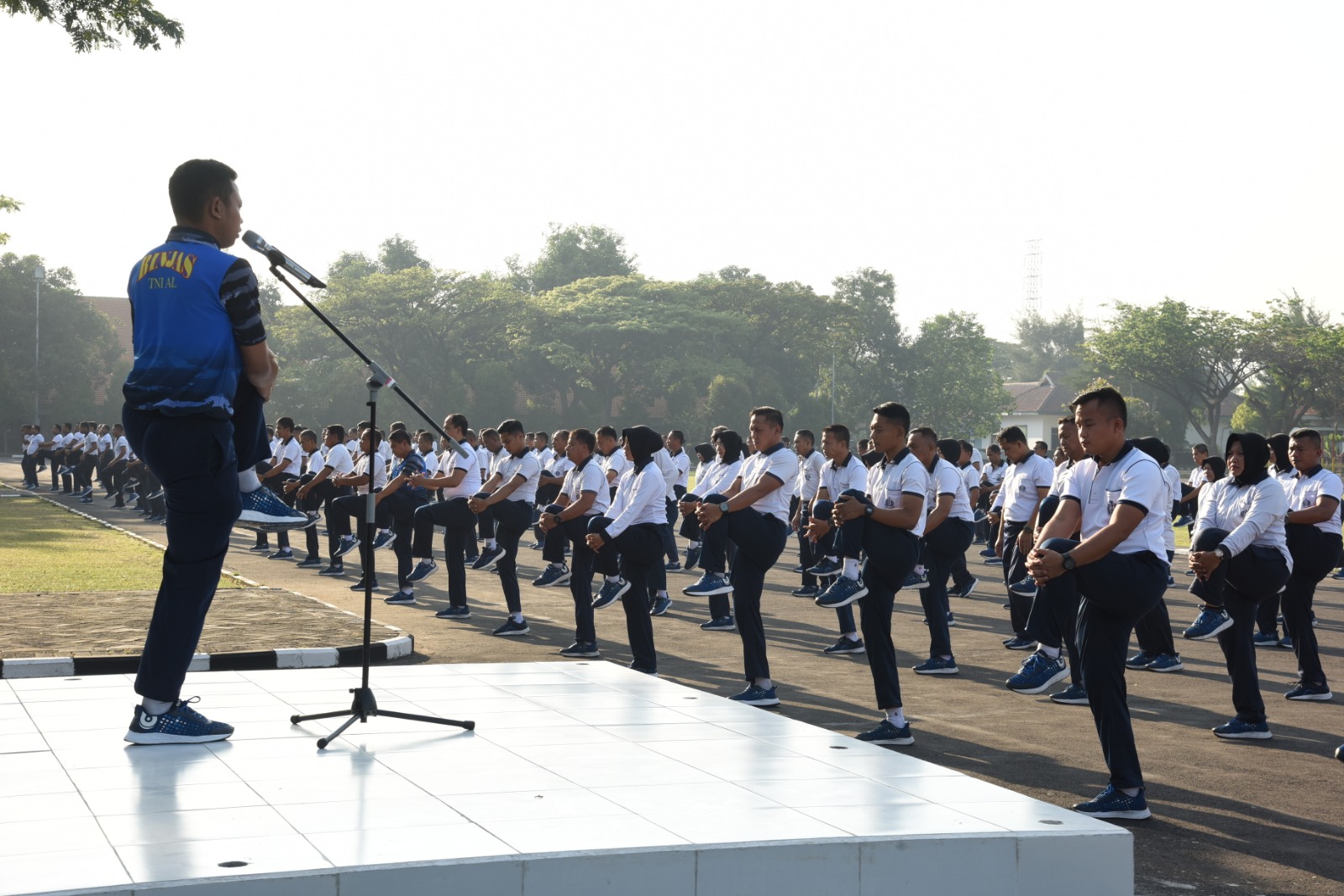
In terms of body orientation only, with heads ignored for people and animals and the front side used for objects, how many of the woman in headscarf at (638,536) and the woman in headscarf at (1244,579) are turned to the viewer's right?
0

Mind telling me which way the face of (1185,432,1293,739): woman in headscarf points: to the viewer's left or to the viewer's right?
to the viewer's left

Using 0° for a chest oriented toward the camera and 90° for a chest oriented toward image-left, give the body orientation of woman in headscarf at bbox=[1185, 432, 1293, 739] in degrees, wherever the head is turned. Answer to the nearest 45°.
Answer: approximately 45°

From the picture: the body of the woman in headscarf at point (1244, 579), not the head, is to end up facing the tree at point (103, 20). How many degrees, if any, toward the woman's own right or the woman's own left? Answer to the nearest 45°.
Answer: approximately 90° to the woman's own right

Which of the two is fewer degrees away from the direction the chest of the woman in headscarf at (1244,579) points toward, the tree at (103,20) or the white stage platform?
the white stage platform

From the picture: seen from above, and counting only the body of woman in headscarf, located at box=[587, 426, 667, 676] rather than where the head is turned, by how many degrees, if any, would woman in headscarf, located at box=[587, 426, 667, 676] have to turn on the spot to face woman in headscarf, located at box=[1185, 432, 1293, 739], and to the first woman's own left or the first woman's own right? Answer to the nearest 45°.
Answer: approximately 135° to the first woman's own left

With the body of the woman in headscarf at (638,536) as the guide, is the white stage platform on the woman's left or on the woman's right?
on the woman's left

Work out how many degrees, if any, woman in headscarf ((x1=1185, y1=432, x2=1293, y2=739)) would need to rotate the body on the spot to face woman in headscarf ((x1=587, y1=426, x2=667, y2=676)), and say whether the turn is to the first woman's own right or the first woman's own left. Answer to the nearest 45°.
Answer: approximately 45° to the first woman's own right

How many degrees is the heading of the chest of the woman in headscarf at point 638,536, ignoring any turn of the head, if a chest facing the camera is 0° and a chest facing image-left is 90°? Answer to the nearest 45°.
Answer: approximately 90°
